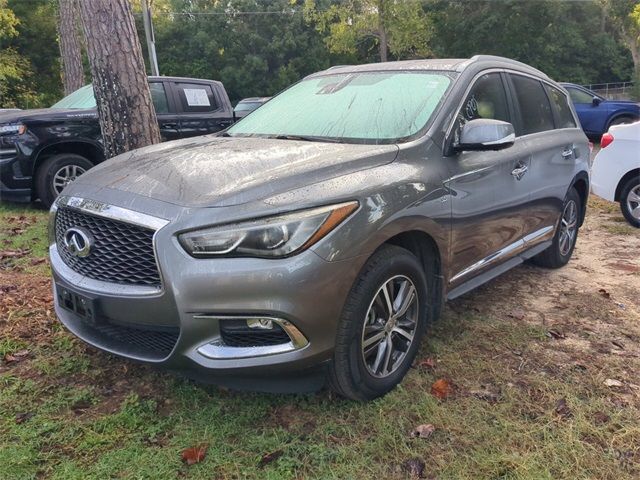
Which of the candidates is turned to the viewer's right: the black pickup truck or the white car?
the white car

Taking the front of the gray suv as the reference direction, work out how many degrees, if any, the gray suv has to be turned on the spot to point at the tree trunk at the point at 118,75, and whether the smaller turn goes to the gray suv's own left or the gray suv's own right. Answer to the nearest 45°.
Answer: approximately 90° to the gray suv's own right

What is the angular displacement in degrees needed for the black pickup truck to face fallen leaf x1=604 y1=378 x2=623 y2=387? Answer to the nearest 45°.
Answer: approximately 90° to its left

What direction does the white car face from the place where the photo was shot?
facing to the right of the viewer

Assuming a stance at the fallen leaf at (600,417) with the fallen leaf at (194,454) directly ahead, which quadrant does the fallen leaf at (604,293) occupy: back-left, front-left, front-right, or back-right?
back-right

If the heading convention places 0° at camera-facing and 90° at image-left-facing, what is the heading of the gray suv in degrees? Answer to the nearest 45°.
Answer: approximately 45°

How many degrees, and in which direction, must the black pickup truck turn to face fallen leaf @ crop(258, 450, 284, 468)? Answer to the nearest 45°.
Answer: approximately 45° to its left
